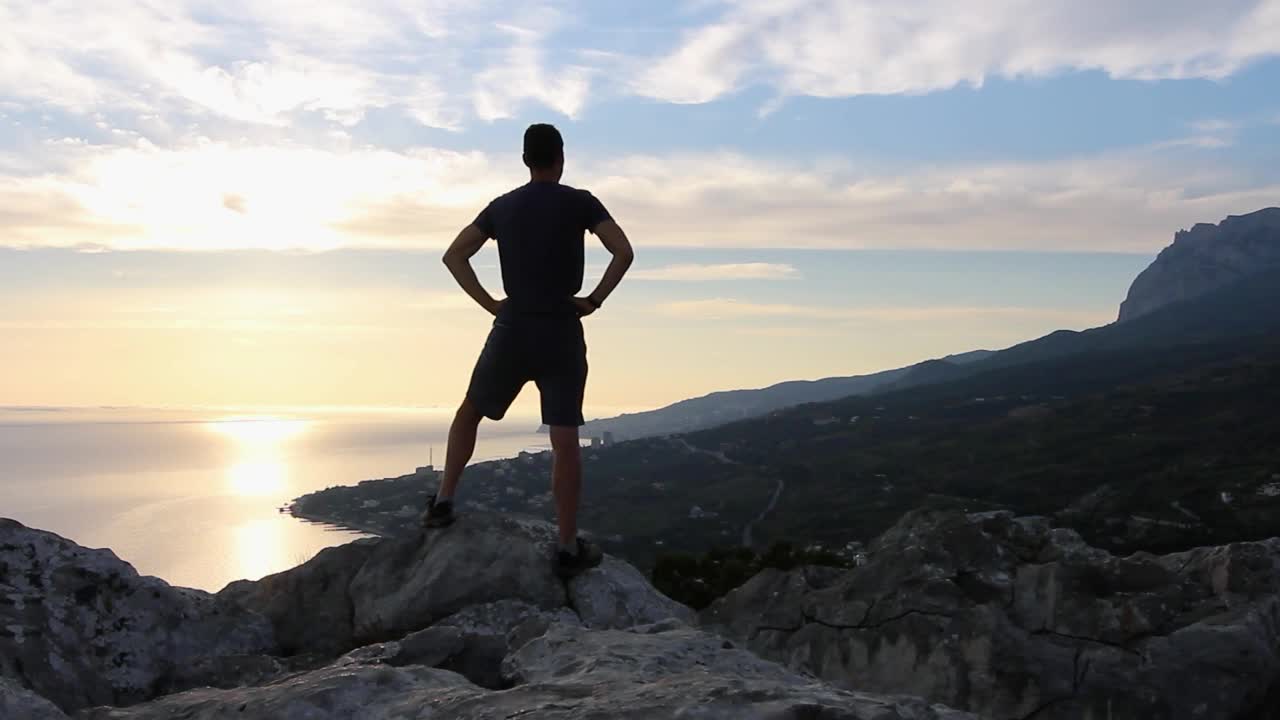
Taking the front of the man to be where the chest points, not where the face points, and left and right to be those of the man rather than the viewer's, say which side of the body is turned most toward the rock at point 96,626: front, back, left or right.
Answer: left

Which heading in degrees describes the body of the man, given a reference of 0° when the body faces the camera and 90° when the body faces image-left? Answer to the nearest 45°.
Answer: approximately 180°

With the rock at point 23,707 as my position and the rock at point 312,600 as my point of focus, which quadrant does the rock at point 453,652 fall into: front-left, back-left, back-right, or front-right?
front-right

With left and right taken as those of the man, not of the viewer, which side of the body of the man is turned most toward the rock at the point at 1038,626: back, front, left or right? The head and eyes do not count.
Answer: right

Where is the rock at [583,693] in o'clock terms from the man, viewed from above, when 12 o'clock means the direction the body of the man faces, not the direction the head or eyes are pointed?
The rock is roughly at 6 o'clock from the man.

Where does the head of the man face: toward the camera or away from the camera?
away from the camera

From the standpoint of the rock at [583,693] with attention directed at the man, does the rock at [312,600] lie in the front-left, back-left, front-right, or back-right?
front-left

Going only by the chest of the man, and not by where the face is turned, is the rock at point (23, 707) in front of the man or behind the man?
behind
